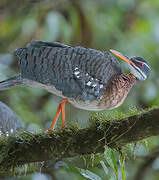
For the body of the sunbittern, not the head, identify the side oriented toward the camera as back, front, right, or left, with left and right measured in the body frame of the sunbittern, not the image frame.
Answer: right
